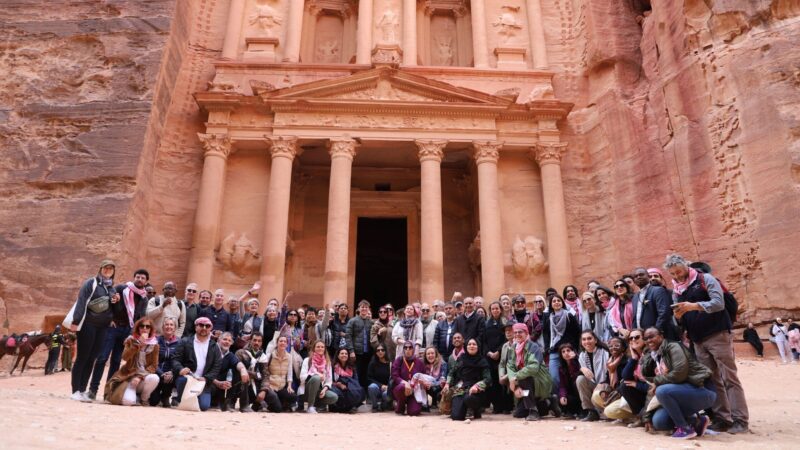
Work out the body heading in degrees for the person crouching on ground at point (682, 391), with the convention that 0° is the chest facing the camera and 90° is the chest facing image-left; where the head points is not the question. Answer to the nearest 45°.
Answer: approximately 45°

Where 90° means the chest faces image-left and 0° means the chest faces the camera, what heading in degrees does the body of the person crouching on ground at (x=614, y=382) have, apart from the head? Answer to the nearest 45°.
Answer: approximately 45°

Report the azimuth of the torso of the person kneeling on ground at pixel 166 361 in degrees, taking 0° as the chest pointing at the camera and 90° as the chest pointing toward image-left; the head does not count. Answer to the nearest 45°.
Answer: approximately 0°

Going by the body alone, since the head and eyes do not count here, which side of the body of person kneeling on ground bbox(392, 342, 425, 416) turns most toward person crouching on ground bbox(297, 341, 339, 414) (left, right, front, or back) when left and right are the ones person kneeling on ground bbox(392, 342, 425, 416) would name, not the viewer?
right

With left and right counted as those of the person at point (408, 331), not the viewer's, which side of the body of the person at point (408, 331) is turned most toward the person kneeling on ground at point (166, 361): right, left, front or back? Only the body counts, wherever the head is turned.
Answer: right

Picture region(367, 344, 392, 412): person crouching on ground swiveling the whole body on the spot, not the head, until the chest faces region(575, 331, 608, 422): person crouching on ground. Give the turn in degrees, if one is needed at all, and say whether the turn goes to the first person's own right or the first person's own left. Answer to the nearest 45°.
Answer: approximately 45° to the first person's own left

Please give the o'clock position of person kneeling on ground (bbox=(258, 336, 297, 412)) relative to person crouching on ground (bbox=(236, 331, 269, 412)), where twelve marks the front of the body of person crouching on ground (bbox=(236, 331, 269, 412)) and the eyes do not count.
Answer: person kneeling on ground (bbox=(258, 336, 297, 412)) is roughly at 9 o'clock from person crouching on ground (bbox=(236, 331, 269, 412)).

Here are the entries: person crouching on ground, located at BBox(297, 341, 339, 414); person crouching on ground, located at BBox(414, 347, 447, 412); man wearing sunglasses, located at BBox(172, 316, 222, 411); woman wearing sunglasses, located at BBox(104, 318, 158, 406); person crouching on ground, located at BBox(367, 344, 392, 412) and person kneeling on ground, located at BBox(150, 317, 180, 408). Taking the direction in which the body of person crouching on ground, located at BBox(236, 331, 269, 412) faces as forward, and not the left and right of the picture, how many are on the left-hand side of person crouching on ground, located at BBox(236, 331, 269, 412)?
3

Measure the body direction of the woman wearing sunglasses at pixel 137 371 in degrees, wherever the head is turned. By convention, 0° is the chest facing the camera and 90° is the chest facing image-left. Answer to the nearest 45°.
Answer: approximately 315°
